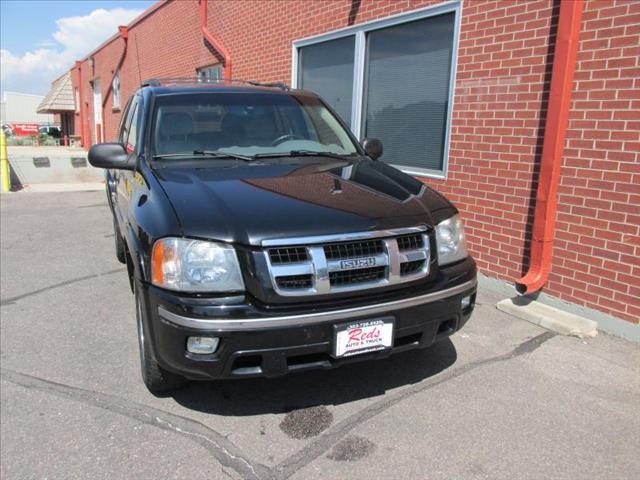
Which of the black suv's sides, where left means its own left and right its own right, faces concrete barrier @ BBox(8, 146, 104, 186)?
back

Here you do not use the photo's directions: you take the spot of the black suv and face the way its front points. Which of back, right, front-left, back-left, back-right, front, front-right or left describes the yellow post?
back

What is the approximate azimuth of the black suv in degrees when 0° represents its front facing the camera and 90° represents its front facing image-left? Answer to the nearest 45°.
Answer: approximately 315°
